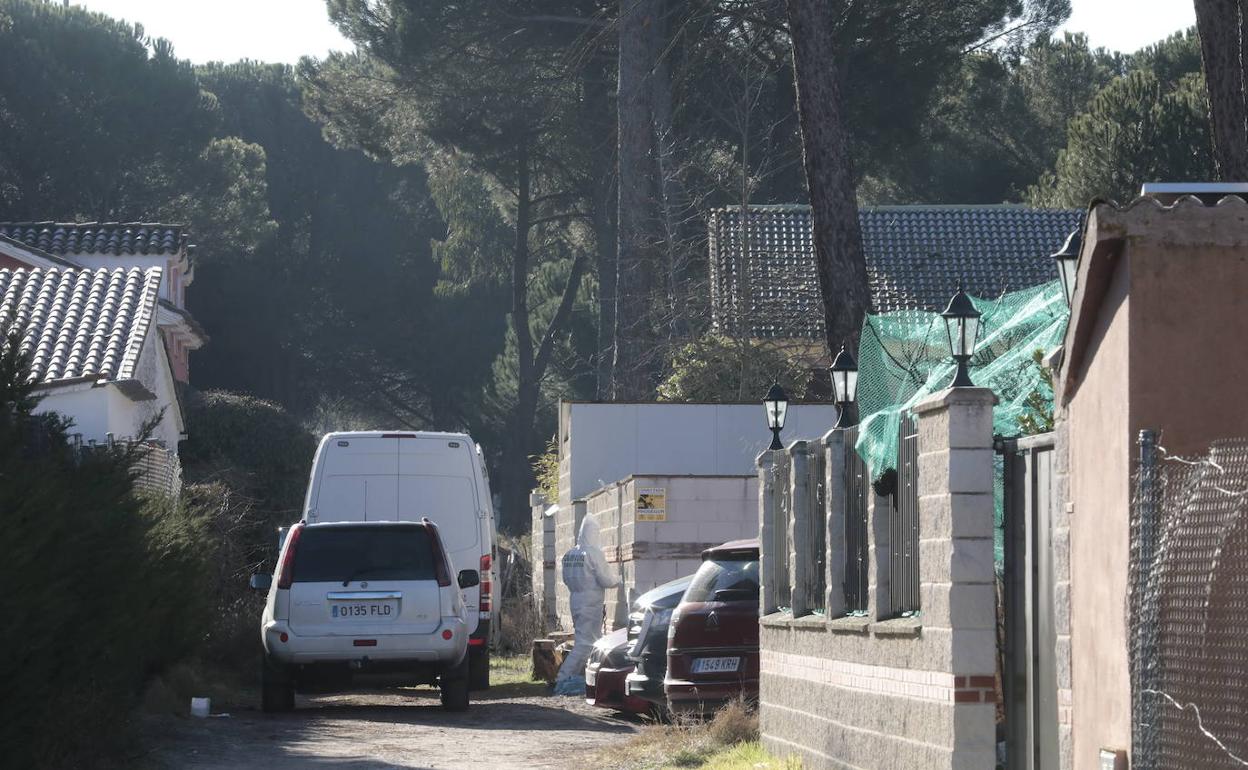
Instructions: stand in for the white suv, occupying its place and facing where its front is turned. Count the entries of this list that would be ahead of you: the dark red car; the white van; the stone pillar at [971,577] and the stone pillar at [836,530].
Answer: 1

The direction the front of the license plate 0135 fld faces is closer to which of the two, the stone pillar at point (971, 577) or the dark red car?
the stone pillar

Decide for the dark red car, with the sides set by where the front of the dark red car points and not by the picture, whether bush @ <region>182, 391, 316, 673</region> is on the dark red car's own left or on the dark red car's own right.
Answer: on the dark red car's own left

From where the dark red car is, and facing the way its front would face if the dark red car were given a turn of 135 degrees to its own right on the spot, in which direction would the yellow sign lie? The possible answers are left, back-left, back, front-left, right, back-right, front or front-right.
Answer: back

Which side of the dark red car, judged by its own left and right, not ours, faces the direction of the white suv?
left

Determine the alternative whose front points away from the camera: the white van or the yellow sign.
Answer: the white van

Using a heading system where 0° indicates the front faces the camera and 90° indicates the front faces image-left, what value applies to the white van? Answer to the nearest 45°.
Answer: approximately 180°

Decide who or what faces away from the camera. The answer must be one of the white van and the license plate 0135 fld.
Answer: the white van

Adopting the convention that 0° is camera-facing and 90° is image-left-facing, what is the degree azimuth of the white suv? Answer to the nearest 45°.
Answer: approximately 180°

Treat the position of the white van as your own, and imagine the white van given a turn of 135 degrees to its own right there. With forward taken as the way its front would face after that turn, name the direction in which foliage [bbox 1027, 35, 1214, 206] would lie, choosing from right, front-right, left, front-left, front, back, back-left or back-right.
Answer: left
